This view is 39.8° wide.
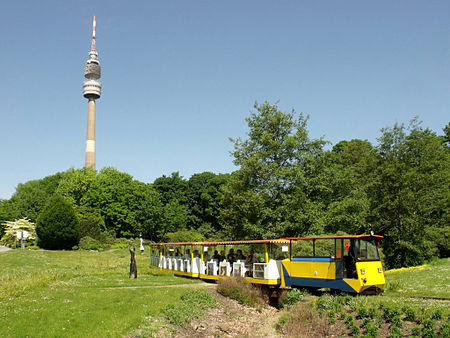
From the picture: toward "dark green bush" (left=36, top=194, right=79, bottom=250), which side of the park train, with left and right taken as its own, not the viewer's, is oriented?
back

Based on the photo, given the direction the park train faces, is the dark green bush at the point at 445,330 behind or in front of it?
in front

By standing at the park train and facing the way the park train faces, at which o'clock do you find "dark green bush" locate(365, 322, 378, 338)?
The dark green bush is roughly at 1 o'clock from the park train.

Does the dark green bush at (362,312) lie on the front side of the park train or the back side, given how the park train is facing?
on the front side

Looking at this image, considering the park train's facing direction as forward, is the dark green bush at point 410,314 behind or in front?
in front

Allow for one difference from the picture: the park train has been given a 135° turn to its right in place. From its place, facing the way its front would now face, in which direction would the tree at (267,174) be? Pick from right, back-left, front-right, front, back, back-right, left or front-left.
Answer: right

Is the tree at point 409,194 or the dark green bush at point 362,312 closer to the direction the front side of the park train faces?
the dark green bush

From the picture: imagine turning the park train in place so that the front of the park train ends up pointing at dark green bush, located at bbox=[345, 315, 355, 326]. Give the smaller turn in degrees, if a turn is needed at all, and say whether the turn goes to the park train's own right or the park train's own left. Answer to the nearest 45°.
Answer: approximately 45° to the park train's own right

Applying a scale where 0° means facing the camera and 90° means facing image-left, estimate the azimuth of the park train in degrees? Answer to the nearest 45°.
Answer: approximately 315°

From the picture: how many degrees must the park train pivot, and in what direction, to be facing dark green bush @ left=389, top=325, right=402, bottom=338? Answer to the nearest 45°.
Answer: approximately 45° to its right
